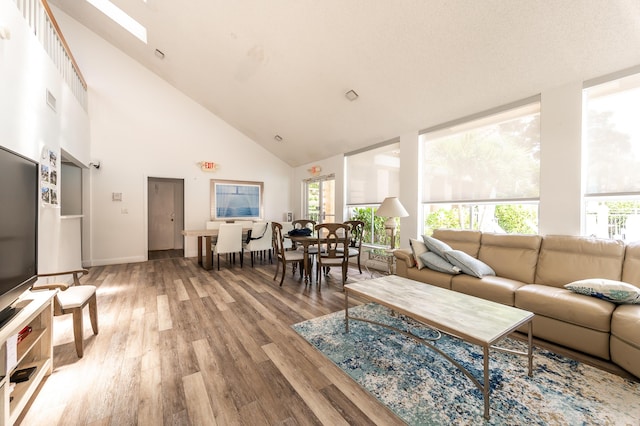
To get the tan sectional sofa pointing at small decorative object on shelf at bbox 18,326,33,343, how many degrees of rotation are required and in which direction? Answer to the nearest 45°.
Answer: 0° — it already faces it

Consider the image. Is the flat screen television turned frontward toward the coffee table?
yes

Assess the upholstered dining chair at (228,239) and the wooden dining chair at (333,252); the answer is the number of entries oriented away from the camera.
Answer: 2

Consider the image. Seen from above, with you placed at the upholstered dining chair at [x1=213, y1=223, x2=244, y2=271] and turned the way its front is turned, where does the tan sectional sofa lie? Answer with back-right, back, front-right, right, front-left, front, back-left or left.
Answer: back-right

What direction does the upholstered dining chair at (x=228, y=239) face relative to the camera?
away from the camera

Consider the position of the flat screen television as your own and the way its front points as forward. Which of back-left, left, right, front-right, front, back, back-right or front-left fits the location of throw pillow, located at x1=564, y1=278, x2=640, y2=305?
front

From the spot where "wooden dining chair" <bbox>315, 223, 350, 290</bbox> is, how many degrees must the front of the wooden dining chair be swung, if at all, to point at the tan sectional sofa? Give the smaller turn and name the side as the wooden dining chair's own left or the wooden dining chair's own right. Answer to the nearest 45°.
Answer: approximately 135° to the wooden dining chair's own right

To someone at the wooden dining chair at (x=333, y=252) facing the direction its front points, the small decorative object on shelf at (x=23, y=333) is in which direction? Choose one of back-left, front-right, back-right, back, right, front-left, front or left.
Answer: back-left

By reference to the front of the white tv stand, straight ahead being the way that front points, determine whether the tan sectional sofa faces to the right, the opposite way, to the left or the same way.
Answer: the opposite way

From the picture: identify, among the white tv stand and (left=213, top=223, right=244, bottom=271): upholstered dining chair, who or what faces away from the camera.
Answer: the upholstered dining chair

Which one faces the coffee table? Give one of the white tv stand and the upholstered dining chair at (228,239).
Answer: the white tv stand

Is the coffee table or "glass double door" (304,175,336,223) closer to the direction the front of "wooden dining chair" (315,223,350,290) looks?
the glass double door

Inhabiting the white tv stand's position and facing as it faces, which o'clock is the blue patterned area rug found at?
The blue patterned area rug is roughly at 12 o'clock from the white tv stand.

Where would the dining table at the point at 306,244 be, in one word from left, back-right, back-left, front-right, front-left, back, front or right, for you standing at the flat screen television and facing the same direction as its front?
front-left

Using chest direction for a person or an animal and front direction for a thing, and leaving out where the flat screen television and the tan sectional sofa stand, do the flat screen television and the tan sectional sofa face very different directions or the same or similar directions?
very different directions

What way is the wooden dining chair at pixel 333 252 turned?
away from the camera

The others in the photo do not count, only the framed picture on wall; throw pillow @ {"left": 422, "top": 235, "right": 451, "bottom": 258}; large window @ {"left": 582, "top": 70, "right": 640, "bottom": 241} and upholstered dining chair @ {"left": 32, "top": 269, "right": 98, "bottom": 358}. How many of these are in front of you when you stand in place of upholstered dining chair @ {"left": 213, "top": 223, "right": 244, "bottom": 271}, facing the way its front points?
1

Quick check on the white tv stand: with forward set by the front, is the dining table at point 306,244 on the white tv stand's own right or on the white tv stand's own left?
on the white tv stand's own left
